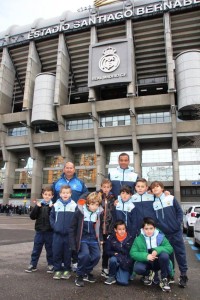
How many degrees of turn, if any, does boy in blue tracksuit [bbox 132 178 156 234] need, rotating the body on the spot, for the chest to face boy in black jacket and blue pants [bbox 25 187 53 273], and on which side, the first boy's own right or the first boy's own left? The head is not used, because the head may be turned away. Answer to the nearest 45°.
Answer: approximately 90° to the first boy's own right

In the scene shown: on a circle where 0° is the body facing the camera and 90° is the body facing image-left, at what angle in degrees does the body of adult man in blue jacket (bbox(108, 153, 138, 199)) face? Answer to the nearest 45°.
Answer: approximately 0°

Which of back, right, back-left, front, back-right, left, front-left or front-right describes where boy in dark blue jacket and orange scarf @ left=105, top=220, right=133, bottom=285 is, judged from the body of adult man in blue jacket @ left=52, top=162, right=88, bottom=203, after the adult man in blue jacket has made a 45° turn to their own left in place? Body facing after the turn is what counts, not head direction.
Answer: front

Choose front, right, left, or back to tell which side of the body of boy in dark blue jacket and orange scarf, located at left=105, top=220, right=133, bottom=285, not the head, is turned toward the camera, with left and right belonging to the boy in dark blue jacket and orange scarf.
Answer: front

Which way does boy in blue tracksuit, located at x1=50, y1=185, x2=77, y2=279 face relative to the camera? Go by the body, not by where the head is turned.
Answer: toward the camera

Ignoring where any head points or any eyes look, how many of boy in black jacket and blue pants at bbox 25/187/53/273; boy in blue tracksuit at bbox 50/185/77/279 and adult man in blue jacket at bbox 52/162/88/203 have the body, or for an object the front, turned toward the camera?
3

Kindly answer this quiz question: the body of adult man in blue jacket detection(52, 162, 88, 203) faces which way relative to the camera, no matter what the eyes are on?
toward the camera

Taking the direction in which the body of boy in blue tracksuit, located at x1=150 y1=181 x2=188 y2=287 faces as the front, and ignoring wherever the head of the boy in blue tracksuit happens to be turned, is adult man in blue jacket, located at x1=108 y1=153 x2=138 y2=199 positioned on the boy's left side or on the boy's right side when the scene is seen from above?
on the boy's right side

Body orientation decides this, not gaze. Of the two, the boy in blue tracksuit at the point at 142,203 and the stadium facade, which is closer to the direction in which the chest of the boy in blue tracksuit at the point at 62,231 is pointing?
the boy in blue tracksuit
